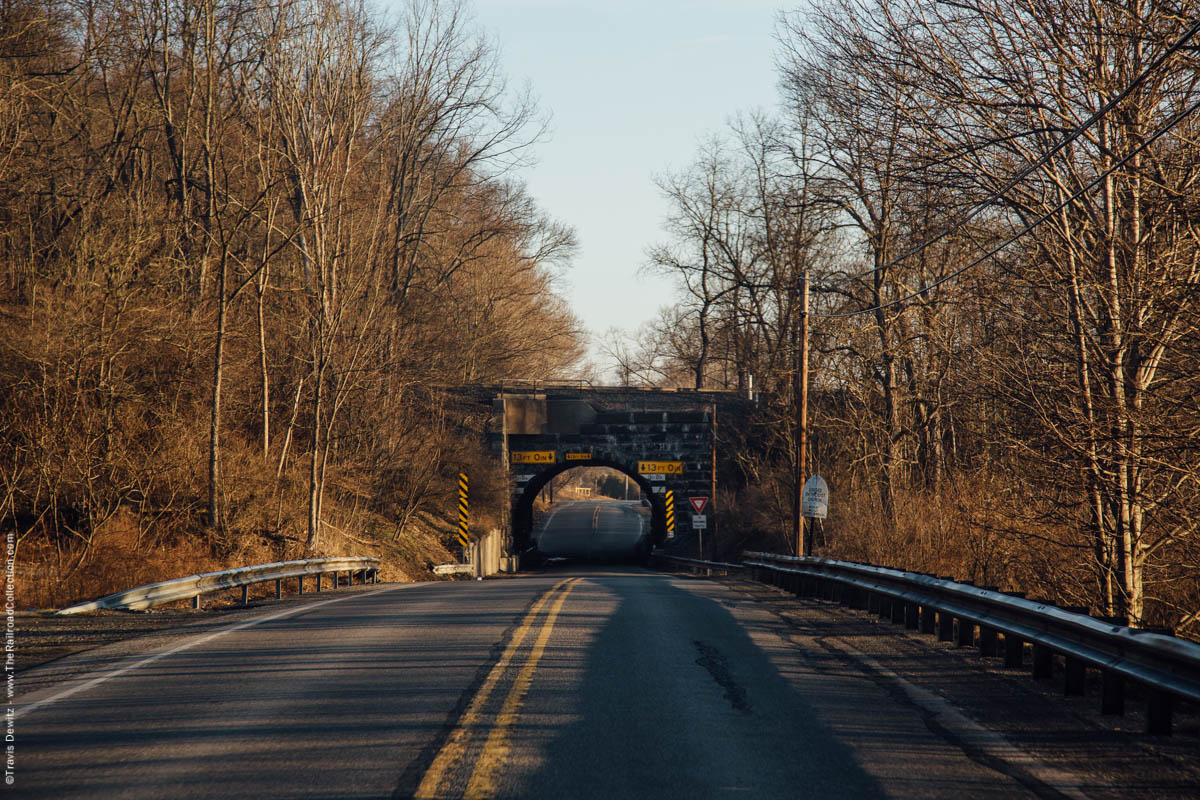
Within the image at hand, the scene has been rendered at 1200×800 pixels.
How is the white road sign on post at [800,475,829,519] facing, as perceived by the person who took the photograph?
facing the viewer

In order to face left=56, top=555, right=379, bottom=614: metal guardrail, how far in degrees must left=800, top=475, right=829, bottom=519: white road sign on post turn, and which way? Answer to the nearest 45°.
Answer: approximately 45° to its right

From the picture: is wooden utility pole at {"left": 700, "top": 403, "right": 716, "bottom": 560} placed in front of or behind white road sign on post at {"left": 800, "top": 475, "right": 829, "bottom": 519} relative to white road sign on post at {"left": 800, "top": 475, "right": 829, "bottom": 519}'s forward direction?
behind

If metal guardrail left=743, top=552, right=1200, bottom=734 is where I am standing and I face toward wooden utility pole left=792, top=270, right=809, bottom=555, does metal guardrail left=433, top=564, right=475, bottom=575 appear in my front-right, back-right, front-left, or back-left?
front-left

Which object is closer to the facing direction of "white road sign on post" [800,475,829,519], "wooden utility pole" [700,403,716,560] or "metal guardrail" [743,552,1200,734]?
the metal guardrail

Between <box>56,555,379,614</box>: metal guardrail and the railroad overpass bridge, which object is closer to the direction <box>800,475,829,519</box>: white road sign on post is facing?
the metal guardrail

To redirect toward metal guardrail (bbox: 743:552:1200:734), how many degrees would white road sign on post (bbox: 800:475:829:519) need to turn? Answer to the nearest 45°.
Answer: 0° — it already faces it

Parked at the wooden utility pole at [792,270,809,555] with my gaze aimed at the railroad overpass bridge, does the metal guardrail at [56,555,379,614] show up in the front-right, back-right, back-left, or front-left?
back-left

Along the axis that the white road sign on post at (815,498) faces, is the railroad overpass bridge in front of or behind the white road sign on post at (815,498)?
behind
